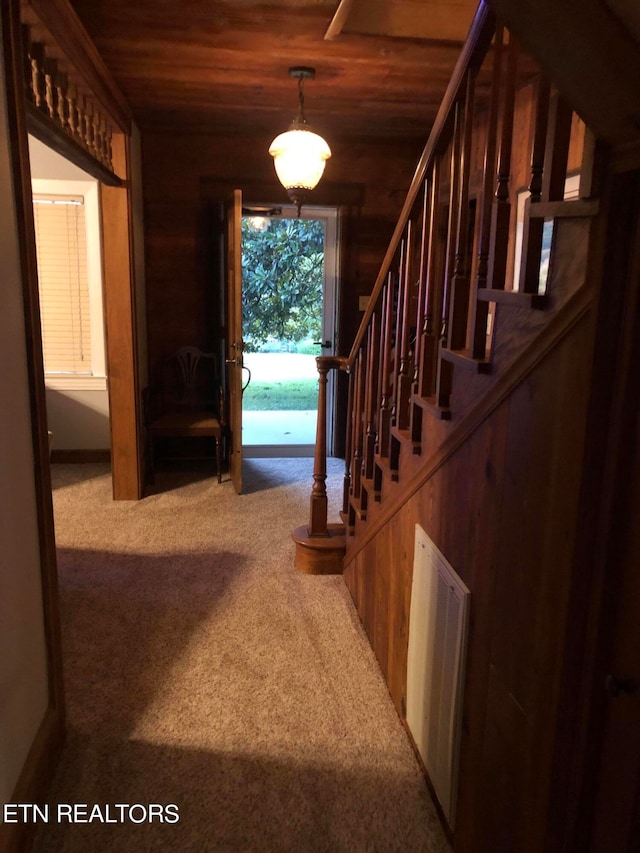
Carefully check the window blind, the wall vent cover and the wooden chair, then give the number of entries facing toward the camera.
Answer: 2

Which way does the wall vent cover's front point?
to the viewer's left

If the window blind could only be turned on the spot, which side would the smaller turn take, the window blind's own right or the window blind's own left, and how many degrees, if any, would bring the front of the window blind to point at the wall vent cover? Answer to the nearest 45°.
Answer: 0° — it already faces it

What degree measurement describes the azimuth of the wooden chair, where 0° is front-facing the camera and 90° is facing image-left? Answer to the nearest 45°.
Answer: approximately 0°

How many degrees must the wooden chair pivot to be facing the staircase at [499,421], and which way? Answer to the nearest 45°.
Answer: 0° — it already faces it

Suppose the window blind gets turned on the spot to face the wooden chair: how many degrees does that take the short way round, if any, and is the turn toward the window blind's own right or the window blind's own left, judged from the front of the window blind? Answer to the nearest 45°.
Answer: approximately 45° to the window blind's own left

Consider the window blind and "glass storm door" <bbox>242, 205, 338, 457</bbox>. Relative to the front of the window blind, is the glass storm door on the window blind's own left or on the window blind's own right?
on the window blind's own left

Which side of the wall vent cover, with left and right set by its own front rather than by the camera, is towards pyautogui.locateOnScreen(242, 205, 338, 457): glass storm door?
right

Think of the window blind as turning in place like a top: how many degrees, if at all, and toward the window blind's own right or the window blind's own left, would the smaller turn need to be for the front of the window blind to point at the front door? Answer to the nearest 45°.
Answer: approximately 45° to the window blind's own left
